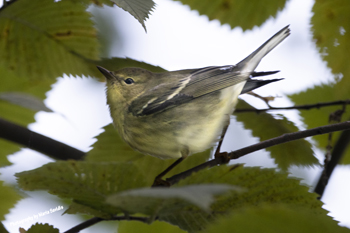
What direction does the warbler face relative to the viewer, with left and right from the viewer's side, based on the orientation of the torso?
facing to the left of the viewer
